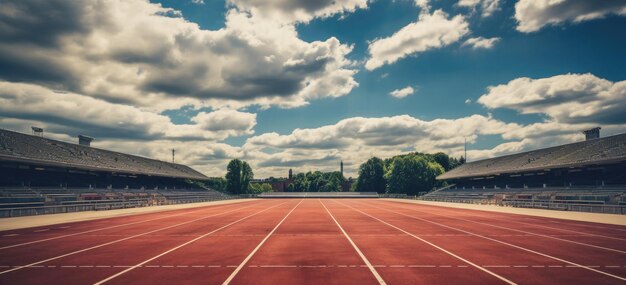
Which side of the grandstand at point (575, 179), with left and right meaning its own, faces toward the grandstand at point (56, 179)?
front

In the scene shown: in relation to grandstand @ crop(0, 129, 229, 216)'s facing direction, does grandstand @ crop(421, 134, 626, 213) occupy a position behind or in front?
in front

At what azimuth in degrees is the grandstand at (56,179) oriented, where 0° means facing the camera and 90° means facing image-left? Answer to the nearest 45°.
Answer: approximately 315°

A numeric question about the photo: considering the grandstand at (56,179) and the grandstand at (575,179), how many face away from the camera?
0

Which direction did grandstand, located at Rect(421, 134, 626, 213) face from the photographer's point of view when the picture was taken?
facing the viewer and to the left of the viewer
